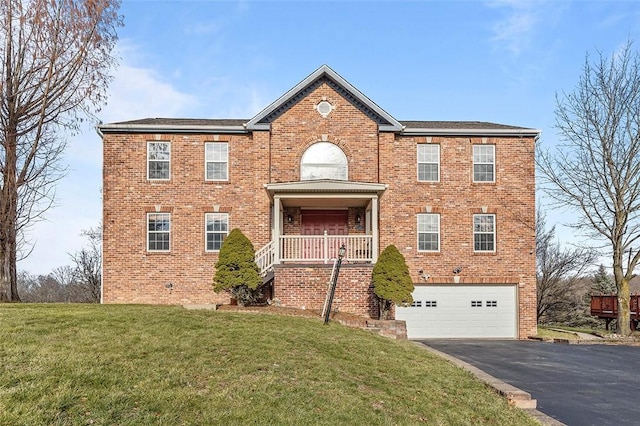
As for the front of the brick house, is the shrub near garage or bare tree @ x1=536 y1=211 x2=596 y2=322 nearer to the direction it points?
the shrub near garage

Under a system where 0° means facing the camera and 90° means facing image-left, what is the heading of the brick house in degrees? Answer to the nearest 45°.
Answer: approximately 0°

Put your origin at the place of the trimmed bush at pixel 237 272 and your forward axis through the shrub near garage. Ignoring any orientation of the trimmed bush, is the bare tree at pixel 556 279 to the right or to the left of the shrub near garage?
left
